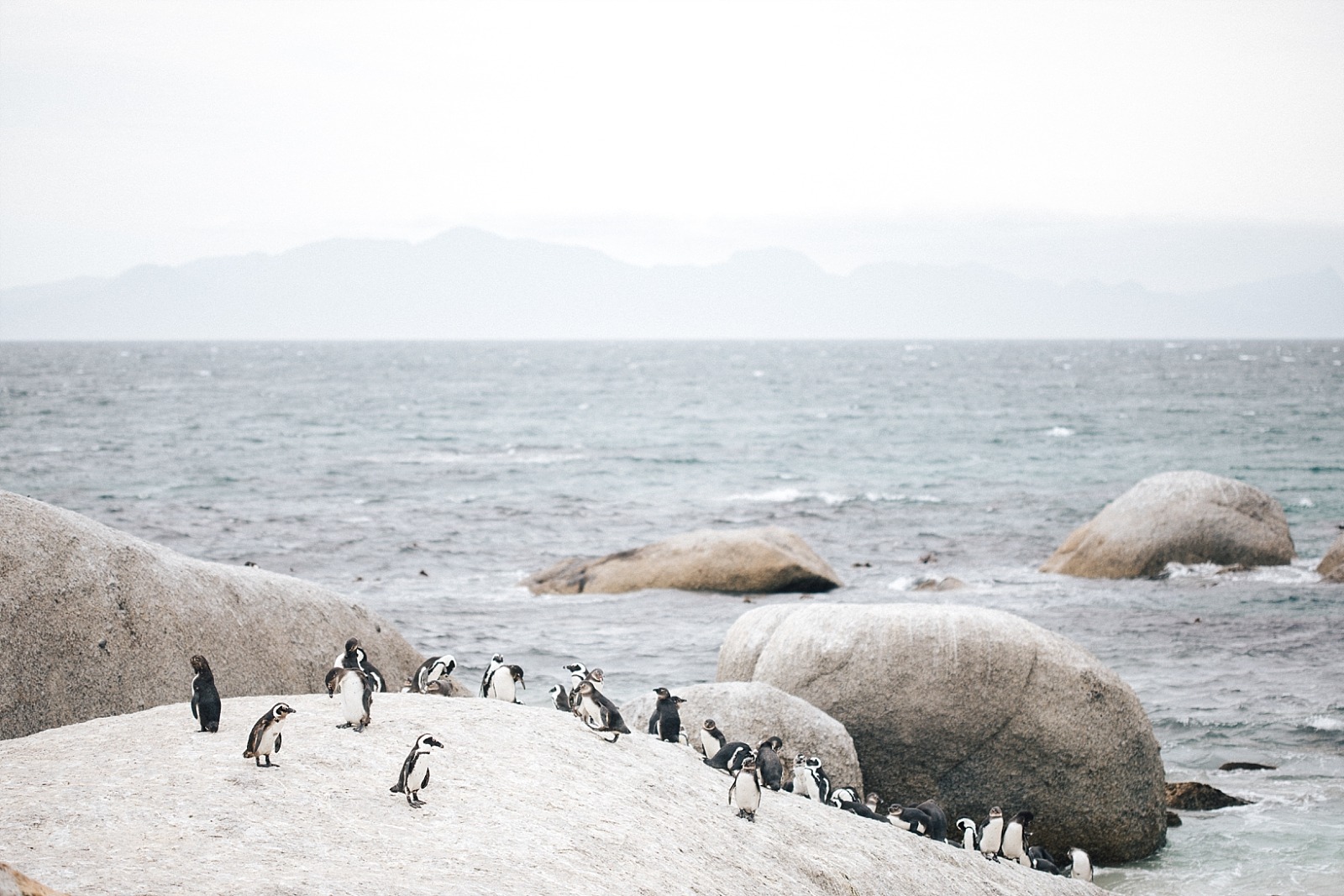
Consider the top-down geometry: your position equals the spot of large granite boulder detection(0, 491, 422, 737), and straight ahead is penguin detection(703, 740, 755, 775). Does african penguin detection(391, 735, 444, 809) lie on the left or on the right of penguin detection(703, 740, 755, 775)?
right

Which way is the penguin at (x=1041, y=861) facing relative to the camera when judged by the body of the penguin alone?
to the viewer's left

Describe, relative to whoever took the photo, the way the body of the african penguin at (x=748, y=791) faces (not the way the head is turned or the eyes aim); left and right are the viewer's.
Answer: facing the viewer

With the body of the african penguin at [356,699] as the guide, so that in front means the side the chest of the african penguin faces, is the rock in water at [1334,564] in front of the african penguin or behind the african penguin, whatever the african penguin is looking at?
behind

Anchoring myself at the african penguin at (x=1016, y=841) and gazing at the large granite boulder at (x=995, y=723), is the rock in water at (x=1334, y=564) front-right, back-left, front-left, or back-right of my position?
front-right

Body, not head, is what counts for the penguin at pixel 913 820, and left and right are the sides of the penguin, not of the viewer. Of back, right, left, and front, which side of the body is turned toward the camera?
left

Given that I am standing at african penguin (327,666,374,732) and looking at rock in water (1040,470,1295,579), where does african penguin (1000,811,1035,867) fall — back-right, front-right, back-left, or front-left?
front-right

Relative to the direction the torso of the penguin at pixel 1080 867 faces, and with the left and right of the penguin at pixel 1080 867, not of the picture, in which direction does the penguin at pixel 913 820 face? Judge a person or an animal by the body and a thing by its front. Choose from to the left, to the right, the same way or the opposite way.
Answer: to the right

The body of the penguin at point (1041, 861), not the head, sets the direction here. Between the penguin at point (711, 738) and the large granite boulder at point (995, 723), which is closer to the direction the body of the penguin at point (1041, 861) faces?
the penguin
